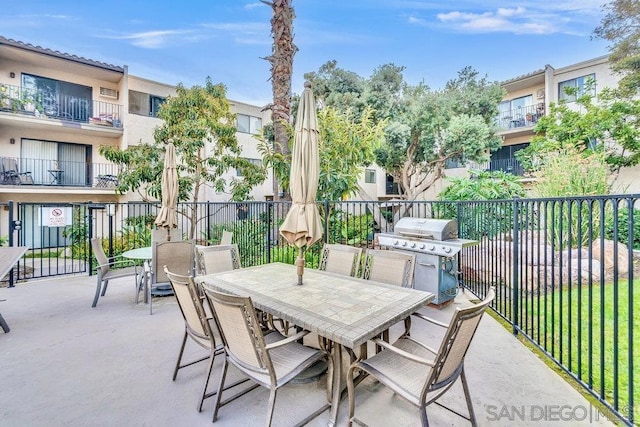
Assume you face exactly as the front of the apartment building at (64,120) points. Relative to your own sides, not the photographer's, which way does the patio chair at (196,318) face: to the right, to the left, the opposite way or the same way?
to the left

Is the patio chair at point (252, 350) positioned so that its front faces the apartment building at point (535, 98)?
yes

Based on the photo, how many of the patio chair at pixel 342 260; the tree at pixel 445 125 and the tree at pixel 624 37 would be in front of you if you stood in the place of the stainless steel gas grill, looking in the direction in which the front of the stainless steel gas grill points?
1

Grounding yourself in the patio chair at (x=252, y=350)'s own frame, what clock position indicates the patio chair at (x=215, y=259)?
the patio chair at (x=215, y=259) is roughly at 10 o'clock from the patio chair at (x=252, y=350).

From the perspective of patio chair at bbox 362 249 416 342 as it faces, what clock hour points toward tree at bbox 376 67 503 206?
The tree is roughly at 5 o'clock from the patio chair.

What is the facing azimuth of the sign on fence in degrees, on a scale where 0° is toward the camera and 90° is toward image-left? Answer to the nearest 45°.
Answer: approximately 0°

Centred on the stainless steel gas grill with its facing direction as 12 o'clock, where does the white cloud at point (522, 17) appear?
The white cloud is roughly at 5 o'clock from the stainless steel gas grill.

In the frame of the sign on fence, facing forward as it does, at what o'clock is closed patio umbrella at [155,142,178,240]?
The closed patio umbrella is roughly at 11 o'clock from the sign on fence.

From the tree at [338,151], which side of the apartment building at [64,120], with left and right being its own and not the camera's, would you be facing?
front

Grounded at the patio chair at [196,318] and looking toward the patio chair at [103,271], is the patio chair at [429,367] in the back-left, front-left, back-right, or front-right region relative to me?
back-right

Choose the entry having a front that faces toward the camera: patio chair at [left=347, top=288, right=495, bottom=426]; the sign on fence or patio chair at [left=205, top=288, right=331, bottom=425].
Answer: the sign on fence

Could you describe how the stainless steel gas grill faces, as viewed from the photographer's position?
facing the viewer and to the left of the viewer

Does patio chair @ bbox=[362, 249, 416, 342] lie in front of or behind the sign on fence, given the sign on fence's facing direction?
in front

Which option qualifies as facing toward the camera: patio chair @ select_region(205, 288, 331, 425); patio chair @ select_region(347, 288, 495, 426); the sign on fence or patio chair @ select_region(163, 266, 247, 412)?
the sign on fence
